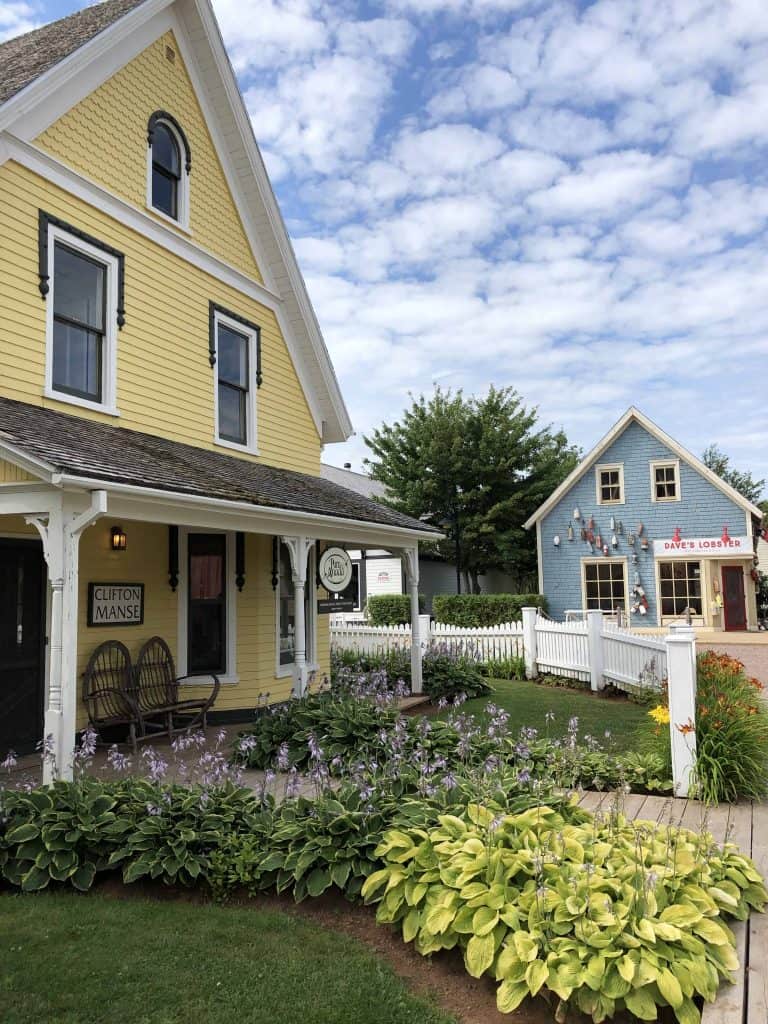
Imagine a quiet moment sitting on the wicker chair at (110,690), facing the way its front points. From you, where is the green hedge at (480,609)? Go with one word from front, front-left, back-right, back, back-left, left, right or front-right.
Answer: left

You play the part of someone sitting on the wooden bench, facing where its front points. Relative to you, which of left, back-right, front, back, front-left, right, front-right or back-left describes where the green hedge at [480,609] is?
left

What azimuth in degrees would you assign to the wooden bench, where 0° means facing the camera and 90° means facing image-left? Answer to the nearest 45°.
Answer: approximately 315°

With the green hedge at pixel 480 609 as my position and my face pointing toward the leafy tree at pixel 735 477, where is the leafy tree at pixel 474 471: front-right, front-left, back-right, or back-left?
front-left

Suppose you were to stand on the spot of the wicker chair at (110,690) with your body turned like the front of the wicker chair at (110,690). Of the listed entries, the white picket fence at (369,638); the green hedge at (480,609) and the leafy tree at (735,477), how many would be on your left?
3

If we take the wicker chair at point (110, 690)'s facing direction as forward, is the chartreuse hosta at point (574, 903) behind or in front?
in front

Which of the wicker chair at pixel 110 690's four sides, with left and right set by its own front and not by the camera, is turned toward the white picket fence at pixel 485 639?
left

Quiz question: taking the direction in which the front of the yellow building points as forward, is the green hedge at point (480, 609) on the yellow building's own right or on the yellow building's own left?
on the yellow building's own left

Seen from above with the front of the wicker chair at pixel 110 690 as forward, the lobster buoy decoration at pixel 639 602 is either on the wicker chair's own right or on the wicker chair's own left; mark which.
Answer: on the wicker chair's own left

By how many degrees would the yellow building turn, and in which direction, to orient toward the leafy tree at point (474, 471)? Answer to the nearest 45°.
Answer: approximately 90° to its left

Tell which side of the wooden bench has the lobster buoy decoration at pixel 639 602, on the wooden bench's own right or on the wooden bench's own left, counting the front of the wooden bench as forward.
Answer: on the wooden bench's own left

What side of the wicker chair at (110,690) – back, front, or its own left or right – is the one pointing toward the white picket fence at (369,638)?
left
